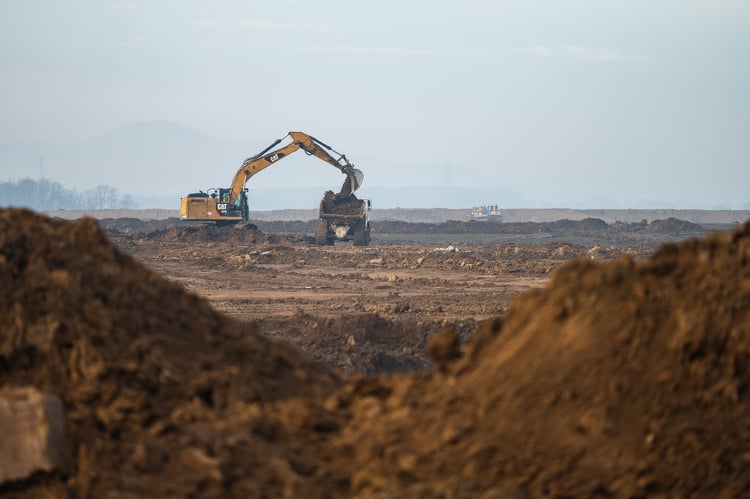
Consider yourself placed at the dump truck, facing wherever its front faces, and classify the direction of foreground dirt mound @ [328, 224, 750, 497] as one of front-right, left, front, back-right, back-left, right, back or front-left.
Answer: back

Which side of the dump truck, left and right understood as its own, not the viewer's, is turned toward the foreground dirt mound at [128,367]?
back

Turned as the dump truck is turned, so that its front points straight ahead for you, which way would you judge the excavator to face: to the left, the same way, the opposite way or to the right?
to the right

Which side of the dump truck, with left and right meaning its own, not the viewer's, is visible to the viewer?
back

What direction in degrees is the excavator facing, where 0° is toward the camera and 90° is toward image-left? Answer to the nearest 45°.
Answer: approximately 270°

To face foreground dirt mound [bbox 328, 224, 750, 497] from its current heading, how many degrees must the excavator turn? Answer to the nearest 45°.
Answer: approximately 90° to its right

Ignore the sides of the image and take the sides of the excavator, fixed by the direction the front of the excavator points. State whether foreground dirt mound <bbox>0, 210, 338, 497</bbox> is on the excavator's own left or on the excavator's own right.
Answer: on the excavator's own right
